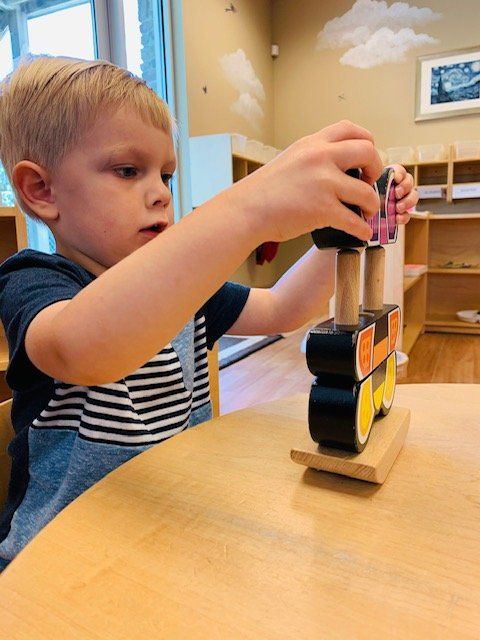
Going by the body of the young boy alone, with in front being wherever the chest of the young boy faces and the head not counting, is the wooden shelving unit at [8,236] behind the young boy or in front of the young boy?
behind

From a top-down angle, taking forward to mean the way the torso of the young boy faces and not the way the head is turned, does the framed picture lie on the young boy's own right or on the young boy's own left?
on the young boy's own left

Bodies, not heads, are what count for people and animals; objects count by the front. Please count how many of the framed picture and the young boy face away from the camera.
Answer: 0

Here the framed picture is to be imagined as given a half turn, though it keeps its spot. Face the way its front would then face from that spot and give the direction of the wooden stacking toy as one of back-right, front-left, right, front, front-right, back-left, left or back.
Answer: back-right

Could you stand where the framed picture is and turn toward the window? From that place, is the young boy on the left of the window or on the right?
left

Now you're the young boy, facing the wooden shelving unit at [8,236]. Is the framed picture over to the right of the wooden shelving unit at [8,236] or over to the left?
right
